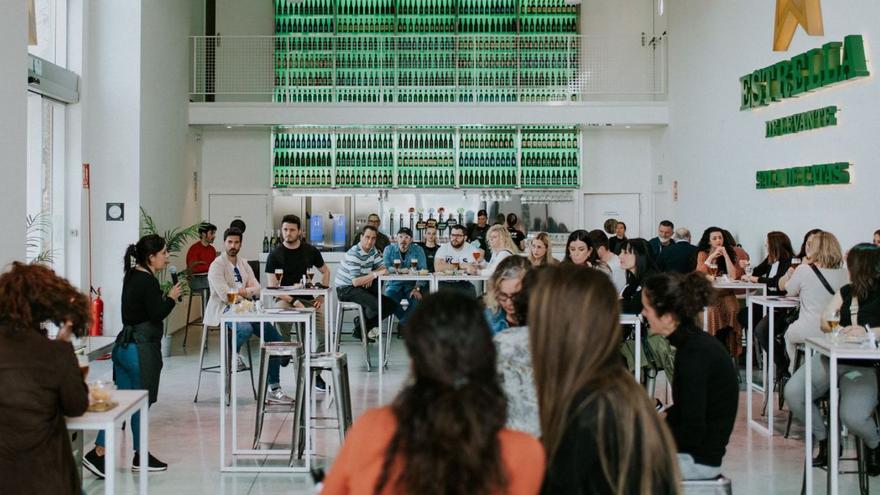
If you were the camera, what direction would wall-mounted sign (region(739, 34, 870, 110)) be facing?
facing the viewer and to the left of the viewer

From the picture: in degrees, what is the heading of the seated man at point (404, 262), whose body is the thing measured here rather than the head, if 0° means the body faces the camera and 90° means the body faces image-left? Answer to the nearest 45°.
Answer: approximately 0°

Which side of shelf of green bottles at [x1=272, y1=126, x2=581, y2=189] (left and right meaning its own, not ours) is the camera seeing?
front

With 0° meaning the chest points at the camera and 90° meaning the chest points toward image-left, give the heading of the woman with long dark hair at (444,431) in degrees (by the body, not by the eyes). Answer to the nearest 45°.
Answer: approximately 180°

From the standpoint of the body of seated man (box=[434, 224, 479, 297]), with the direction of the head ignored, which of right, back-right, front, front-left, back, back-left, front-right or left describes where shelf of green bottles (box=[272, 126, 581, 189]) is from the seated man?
back

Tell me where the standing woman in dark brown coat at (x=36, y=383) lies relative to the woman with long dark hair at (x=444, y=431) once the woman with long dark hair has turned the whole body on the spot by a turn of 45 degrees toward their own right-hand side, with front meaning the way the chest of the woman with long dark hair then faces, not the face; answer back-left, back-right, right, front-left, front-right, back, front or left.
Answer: left

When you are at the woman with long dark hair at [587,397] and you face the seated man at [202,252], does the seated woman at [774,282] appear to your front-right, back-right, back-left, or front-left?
front-right

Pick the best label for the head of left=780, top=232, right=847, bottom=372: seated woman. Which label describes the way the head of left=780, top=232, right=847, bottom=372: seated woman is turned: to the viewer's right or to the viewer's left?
to the viewer's left

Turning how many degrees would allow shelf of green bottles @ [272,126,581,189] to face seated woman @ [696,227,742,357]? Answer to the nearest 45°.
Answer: approximately 45° to its left

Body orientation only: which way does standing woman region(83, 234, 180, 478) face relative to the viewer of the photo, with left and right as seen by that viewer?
facing to the right of the viewer

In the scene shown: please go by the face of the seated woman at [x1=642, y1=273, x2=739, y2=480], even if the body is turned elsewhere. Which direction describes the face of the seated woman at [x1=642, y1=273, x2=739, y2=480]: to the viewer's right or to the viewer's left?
to the viewer's left

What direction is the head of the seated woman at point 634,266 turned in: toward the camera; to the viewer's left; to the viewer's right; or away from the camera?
to the viewer's left

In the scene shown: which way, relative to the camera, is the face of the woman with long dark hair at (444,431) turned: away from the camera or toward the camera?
away from the camera

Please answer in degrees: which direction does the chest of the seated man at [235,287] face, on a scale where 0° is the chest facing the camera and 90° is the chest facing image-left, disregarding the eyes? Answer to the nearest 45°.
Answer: approximately 315°

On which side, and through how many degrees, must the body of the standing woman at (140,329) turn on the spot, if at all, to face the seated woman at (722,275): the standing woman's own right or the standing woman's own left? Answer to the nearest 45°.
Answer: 0° — they already face them

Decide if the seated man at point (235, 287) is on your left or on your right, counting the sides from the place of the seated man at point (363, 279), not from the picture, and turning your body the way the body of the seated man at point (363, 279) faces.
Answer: on your right

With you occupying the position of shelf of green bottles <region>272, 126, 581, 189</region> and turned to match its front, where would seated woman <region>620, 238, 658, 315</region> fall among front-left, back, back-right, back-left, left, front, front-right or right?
front

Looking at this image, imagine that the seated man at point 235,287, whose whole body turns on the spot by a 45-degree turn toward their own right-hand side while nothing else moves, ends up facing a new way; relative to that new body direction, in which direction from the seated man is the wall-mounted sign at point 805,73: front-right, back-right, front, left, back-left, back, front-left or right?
left
